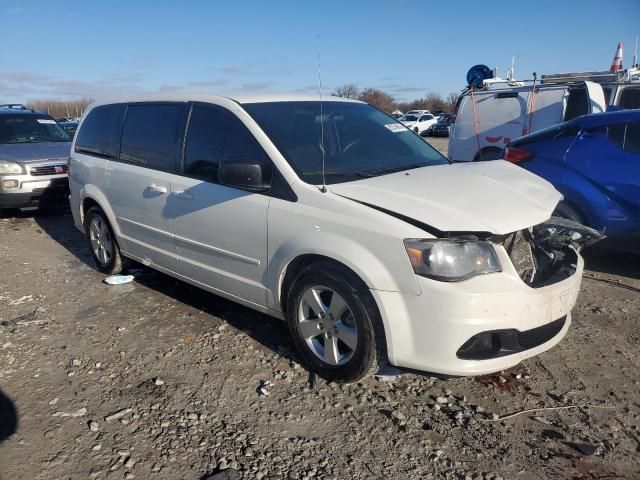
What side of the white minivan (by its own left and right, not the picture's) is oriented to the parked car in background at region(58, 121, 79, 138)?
back

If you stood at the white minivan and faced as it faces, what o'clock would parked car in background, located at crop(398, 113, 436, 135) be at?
The parked car in background is roughly at 8 o'clock from the white minivan.

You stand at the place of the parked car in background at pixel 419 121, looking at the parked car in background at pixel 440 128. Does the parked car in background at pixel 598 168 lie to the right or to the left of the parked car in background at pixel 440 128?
right

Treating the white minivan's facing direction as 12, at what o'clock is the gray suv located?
The gray suv is roughly at 6 o'clock from the white minivan.

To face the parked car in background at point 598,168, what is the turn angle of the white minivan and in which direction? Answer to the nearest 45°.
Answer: approximately 90° to its left

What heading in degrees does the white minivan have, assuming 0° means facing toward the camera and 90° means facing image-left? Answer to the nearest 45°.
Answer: approximately 315°

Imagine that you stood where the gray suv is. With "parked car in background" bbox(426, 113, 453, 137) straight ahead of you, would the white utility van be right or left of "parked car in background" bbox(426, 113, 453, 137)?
right

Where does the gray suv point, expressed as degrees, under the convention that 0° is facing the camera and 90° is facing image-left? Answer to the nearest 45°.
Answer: approximately 315°
